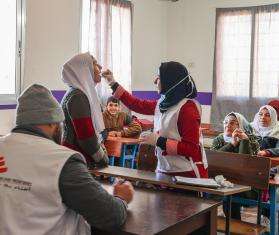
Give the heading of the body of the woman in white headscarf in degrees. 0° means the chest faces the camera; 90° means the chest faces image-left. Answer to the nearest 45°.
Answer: approximately 270°

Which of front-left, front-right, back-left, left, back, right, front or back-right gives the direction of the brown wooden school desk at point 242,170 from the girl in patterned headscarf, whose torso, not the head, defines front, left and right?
front-left

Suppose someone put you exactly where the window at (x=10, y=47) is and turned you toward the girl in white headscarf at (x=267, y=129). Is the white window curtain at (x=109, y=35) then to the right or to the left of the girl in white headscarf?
left

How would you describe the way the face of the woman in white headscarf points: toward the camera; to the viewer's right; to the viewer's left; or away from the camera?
to the viewer's right

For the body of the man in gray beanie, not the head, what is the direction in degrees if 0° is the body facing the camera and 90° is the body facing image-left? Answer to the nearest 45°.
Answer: approximately 225°

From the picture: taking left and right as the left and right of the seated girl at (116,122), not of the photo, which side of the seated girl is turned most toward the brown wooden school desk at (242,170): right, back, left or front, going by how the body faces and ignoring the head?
left

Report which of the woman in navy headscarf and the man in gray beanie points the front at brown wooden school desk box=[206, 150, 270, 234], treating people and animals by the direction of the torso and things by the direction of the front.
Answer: the man in gray beanie

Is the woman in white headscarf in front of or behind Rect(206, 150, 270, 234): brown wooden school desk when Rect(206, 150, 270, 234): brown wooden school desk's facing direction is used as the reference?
in front

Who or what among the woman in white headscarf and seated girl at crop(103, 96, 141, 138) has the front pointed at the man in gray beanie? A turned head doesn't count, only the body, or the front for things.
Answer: the seated girl

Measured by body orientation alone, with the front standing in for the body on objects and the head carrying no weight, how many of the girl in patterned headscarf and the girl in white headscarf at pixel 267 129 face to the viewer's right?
0

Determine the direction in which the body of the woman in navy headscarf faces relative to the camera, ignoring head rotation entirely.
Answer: to the viewer's left

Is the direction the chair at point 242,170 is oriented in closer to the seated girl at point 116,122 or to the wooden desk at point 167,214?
the wooden desk
